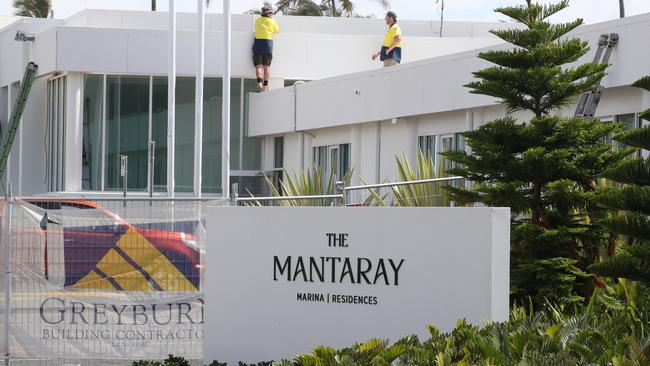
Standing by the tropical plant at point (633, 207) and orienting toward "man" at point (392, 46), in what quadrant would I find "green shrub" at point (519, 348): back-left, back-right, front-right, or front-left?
back-left

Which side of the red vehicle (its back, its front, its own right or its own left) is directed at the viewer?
right

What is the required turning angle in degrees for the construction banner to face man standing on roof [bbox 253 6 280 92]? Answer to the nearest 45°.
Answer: approximately 180°

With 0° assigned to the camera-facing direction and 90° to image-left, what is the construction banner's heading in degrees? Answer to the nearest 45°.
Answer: approximately 0°

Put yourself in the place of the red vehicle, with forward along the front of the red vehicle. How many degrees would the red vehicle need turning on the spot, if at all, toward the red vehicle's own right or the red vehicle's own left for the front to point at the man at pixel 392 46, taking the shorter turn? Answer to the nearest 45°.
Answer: approximately 45° to the red vehicle's own left

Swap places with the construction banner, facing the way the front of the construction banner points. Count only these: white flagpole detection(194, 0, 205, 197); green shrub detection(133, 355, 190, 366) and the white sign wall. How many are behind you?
1

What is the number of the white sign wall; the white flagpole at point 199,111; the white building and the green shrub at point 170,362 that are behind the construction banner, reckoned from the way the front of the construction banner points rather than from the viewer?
2

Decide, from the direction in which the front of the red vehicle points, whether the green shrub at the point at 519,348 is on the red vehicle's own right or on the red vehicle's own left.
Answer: on the red vehicle's own right

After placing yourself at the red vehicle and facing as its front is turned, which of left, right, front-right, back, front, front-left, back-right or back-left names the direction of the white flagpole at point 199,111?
left

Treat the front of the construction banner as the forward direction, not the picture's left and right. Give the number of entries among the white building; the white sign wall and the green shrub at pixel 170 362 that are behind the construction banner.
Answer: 1

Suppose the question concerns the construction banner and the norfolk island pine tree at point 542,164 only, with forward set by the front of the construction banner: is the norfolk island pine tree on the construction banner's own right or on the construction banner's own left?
on the construction banner's own left

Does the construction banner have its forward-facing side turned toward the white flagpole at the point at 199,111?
no

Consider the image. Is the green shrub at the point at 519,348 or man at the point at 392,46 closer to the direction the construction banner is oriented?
the green shrub

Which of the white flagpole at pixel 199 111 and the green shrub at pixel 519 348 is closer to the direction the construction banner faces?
the green shrub

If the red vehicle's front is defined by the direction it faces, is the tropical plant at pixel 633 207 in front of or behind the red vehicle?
in front

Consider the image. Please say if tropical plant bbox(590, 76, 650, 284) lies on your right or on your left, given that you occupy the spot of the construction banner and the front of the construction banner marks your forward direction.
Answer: on your left
